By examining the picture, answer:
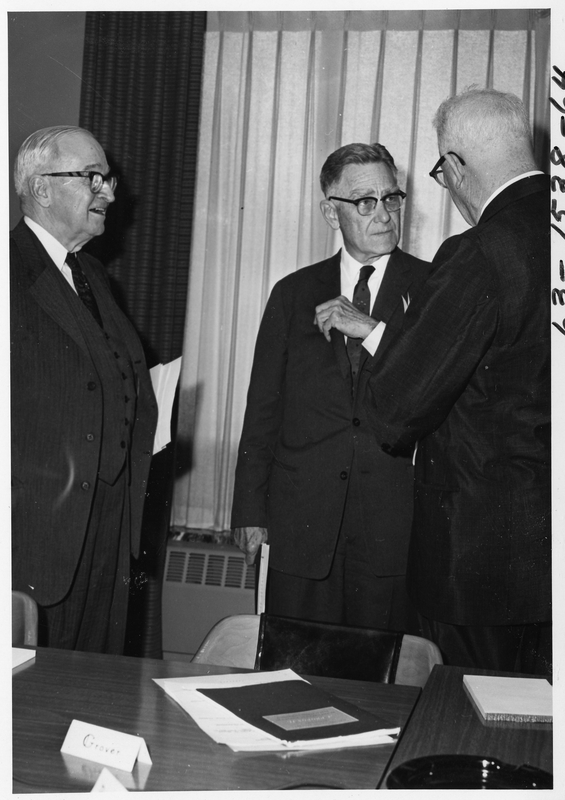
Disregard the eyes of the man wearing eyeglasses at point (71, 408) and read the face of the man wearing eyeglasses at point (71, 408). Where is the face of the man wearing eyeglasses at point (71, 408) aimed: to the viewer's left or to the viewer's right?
to the viewer's right

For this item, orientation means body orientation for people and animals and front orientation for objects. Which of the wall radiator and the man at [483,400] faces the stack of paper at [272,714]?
the wall radiator

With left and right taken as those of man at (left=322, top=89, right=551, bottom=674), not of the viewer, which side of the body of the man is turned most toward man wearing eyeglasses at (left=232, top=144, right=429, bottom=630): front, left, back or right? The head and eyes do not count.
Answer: front

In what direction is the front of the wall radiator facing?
toward the camera

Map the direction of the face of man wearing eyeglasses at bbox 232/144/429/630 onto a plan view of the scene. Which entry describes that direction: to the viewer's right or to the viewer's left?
to the viewer's right

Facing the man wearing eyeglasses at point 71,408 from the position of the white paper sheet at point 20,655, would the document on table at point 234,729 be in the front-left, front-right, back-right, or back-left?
back-right

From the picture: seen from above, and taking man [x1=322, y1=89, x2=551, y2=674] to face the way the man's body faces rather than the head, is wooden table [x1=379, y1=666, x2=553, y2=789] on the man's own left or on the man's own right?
on the man's own left

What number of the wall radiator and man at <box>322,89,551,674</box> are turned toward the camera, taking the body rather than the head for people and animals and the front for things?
1

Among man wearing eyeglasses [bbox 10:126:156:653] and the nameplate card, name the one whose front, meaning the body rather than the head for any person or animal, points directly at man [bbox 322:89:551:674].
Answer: the man wearing eyeglasses

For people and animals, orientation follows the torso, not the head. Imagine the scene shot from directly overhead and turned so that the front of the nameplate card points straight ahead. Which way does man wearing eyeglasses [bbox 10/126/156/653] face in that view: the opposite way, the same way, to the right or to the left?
to the left

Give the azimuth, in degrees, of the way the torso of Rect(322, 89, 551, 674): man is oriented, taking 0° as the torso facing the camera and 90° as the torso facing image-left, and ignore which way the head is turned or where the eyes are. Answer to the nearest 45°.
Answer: approximately 135°

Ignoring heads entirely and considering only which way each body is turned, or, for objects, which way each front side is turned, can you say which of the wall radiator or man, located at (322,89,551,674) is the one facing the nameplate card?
the wall radiator

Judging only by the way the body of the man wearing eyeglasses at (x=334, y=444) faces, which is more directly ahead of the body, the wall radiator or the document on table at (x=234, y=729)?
the document on table

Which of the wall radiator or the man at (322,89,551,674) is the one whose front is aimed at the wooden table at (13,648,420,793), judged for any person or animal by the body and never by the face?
the wall radiator

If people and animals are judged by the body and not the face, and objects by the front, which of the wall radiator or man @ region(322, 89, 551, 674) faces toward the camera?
the wall radiator
